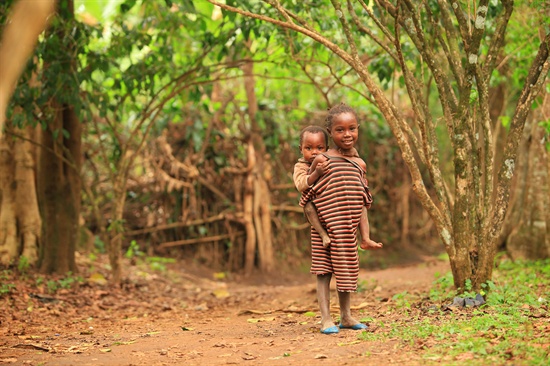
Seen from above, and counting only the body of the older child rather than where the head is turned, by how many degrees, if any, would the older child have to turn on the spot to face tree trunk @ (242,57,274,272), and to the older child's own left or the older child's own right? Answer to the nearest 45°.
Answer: approximately 135° to the older child's own left

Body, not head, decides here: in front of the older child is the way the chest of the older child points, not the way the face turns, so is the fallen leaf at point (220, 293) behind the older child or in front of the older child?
behind

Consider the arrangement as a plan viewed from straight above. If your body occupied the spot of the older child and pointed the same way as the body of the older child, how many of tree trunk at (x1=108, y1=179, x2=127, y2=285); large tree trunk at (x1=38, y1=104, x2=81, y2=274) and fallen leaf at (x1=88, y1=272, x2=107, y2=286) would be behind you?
3

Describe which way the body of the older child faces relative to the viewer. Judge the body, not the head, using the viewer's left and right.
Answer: facing the viewer and to the right of the viewer
